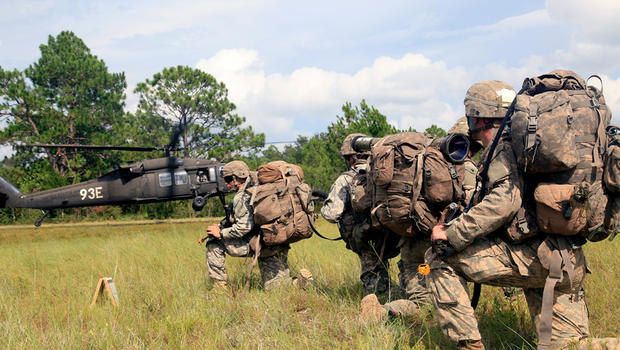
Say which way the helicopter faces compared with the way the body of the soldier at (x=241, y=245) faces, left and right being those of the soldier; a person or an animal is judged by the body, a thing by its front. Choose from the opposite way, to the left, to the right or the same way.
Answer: the opposite way

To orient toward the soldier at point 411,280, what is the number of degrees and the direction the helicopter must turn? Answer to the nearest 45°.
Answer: approximately 90° to its right

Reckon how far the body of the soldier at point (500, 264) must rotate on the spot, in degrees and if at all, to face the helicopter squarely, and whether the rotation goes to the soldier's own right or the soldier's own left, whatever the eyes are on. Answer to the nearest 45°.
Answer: approximately 45° to the soldier's own right

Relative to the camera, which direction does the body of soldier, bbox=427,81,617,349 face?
to the viewer's left

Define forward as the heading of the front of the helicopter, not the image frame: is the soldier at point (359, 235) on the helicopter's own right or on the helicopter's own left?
on the helicopter's own right

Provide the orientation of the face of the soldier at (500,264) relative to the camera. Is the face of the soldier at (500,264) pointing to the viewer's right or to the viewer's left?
to the viewer's left

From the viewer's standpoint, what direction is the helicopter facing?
to the viewer's right

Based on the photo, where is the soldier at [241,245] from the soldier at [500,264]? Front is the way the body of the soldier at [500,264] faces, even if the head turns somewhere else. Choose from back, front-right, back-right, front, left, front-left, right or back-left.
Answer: front-right

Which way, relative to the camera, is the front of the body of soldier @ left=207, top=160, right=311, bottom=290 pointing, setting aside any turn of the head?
to the viewer's left

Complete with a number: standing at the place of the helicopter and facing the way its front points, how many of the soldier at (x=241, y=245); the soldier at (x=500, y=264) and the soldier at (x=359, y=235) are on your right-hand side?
3

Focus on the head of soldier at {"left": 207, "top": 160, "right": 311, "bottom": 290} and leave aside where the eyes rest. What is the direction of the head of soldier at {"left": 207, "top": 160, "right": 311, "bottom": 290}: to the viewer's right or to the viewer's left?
to the viewer's left
